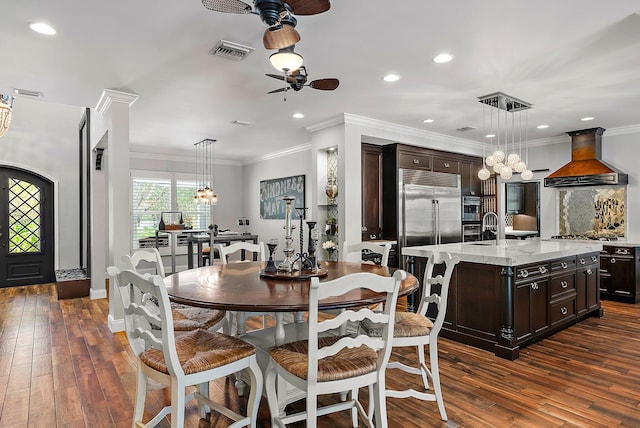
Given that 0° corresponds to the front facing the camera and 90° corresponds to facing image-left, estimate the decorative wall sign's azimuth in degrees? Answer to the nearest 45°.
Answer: approximately 45°

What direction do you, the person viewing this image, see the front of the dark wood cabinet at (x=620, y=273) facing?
facing the viewer and to the left of the viewer

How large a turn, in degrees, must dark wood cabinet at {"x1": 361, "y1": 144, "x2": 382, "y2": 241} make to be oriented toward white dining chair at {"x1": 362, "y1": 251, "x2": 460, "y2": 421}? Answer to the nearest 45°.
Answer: approximately 45° to its right

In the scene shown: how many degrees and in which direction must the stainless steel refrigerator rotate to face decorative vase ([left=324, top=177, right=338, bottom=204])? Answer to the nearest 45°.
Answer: approximately 90° to its right

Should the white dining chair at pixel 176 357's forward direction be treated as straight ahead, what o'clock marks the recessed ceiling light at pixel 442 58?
The recessed ceiling light is roughly at 1 o'clock from the white dining chair.

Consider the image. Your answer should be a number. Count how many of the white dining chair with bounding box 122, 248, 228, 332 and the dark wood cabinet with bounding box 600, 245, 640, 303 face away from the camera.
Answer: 0

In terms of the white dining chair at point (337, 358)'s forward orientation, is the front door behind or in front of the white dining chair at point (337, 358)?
in front

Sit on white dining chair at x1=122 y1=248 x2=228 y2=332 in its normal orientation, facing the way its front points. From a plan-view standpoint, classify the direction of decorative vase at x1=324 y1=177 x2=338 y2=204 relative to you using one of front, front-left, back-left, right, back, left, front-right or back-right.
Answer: left

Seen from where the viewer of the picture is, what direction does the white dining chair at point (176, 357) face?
facing away from the viewer and to the right of the viewer

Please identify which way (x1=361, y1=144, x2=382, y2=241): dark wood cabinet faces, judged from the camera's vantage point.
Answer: facing the viewer and to the right of the viewer

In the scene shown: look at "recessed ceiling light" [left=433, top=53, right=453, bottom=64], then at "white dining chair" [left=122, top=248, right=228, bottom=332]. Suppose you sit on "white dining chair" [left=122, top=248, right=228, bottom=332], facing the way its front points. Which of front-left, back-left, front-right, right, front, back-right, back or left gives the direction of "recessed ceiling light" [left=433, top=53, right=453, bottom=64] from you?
front-left

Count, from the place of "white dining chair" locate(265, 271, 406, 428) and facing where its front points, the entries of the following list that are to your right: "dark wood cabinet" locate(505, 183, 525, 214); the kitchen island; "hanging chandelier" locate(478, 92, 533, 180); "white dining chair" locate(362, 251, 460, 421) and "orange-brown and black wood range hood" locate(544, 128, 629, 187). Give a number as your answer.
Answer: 5

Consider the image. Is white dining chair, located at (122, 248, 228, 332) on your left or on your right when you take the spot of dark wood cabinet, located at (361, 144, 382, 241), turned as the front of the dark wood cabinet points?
on your right

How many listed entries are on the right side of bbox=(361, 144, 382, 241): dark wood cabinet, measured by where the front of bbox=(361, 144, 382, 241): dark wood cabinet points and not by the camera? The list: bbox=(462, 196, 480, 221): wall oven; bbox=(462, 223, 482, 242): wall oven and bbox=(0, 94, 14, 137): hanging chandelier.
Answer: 1

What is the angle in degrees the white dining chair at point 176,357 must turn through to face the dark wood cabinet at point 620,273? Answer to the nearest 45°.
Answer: approximately 45° to its right

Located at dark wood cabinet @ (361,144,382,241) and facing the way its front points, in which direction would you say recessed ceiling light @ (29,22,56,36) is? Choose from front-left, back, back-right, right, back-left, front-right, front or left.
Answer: right

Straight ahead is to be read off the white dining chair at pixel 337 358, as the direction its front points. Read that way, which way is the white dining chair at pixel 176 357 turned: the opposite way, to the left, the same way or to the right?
to the right

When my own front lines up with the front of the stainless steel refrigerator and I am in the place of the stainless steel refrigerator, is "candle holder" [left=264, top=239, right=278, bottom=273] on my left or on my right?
on my right

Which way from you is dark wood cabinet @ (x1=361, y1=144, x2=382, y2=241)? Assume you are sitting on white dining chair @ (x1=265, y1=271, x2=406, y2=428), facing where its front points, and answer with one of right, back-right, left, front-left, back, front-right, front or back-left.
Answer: front-right
